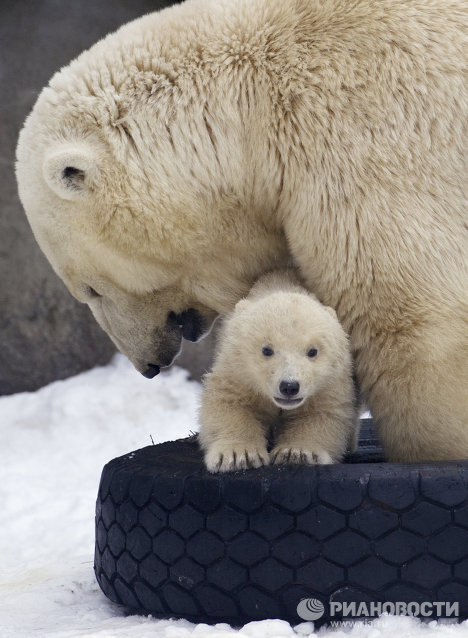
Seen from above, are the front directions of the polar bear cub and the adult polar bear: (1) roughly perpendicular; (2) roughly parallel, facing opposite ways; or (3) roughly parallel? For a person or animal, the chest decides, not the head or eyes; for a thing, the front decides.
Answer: roughly perpendicular

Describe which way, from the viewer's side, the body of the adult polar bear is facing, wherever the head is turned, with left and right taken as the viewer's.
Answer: facing to the left of the viewer

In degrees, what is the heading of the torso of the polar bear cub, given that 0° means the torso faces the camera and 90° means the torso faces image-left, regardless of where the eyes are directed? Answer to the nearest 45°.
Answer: approximately 0°
